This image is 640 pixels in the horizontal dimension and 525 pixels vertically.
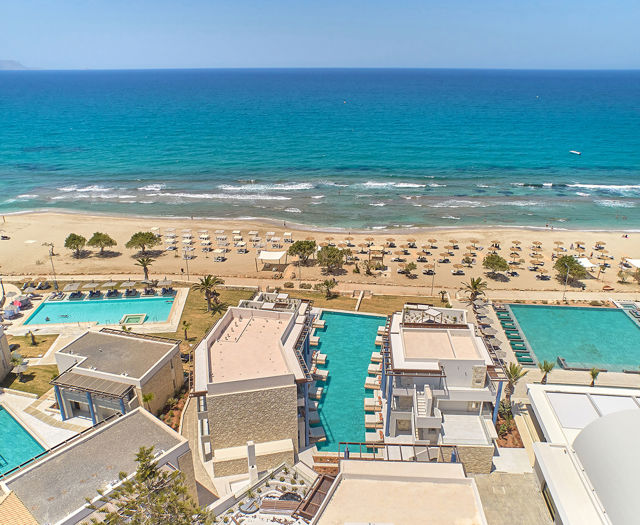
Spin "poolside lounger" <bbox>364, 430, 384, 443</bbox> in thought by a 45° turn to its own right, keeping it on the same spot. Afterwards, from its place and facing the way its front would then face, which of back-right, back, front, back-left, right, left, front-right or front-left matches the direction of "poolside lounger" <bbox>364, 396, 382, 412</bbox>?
front-right

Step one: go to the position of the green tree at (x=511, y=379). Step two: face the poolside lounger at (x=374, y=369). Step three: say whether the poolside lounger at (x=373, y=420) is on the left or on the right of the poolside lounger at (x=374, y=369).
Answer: left

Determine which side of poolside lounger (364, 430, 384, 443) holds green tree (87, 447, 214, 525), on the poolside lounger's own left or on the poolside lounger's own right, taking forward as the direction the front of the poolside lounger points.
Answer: on the poolside lounger's own left

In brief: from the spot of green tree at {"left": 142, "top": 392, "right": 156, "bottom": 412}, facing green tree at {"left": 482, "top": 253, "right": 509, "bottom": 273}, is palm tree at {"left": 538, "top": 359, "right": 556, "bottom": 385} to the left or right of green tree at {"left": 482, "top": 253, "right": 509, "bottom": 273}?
right

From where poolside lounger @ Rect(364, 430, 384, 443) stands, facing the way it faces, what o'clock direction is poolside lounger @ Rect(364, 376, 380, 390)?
poolside lounger @ Rect(364, 376, 380, 390) is roughly at 3 o'clock from poolside lounger @ Rect(364, 430, 384, 443).

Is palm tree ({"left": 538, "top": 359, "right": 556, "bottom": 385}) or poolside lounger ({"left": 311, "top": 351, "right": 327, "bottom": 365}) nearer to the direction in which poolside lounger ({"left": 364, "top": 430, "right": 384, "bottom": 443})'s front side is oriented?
the poolside lounger

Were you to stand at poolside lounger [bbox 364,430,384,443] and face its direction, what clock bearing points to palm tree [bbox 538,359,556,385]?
The palm tree is roughly at 5 o'clock from the poolside lounger.

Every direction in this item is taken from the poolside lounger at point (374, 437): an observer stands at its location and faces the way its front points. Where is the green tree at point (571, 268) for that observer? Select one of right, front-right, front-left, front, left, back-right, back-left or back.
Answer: back-right

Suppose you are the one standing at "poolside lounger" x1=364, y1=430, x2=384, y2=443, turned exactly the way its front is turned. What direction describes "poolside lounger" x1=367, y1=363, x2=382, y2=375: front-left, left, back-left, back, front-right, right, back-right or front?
right

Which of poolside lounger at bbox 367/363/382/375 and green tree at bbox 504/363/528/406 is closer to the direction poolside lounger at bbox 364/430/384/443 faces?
the poolside lounger

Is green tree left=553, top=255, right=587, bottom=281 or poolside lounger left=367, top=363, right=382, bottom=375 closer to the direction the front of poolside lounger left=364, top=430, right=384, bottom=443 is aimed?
the poolside lounger

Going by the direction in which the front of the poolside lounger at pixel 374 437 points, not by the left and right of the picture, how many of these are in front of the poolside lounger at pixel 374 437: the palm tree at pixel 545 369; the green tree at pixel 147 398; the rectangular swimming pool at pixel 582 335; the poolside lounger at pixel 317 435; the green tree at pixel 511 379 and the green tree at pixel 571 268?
2

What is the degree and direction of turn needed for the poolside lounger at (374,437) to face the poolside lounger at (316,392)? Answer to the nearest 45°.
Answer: approximately 45° to its right

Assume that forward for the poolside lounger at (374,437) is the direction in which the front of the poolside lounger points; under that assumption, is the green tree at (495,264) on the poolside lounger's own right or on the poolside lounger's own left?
on the poolside lounger's own right

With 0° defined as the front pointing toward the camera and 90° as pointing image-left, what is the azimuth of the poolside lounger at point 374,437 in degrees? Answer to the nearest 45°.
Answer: approximately 90°

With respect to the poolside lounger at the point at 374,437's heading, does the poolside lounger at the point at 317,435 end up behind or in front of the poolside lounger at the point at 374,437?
in front

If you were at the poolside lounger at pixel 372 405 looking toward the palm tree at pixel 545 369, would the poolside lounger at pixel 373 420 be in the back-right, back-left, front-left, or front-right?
back-right

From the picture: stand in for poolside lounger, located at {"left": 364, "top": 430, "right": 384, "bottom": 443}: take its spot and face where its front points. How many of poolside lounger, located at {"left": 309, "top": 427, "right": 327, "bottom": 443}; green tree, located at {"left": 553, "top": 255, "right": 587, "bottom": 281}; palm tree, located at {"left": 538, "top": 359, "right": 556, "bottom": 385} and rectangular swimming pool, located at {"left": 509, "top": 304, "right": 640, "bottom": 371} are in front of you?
1

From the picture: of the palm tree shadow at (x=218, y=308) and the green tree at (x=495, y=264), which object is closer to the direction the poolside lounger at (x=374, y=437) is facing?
the palm tree shadow
